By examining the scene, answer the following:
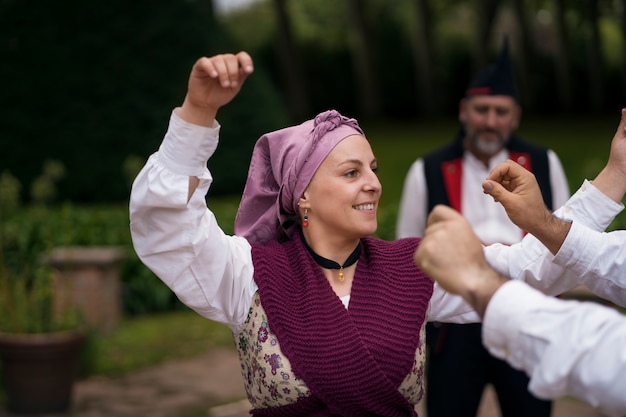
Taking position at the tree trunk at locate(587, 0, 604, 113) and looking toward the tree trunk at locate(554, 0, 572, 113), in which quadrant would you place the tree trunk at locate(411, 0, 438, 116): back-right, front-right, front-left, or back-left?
front-left

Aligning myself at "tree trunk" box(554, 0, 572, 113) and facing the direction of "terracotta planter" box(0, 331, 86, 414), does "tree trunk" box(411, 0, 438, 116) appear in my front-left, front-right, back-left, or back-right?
front-right

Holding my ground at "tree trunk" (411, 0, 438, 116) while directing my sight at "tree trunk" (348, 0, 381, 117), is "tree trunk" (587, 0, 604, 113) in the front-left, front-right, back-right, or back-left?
back-right

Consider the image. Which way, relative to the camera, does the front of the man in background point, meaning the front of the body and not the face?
toward the camera

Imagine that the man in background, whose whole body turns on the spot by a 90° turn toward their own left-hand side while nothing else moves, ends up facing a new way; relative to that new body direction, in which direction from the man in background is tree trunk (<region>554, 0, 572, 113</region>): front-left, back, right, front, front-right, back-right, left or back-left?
left

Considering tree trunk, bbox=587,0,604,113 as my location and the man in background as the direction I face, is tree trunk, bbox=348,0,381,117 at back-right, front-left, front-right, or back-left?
front-right

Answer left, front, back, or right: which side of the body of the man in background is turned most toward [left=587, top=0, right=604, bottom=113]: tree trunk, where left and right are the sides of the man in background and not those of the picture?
back

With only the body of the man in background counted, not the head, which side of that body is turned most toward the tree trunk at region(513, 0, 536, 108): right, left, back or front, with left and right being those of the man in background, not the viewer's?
back

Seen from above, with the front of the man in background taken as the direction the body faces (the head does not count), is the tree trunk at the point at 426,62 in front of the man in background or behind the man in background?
behind

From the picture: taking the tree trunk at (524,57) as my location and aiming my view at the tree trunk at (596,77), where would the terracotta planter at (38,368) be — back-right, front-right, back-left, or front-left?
back-right

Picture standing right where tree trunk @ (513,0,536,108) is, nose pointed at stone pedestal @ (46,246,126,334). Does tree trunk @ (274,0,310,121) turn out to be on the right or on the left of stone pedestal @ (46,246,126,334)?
right

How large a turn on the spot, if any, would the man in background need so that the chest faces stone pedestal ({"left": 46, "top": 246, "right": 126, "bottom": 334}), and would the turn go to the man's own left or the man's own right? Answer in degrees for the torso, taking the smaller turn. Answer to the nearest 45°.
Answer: approximately 135° to the man's own right

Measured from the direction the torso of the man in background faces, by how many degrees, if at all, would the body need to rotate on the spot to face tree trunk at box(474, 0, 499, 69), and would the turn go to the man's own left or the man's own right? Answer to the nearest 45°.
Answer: approximately 180°

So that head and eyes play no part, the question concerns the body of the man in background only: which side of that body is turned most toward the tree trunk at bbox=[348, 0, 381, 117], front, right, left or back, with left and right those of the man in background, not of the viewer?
back
